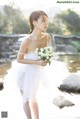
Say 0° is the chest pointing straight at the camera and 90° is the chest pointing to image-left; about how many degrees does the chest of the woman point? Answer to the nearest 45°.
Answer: approximately 315°
